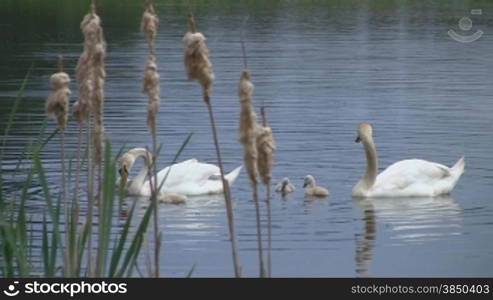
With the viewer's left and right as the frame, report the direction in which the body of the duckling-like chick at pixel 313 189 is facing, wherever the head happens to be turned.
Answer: facing to the left of the viewer

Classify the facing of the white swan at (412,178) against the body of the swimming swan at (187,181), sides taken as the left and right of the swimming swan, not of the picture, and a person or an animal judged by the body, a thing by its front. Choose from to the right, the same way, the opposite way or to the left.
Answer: the same way

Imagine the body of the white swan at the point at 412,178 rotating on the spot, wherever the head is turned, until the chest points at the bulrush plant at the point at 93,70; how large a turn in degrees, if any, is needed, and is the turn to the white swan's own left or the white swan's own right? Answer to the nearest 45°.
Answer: approximately 90° to the white swan's own left

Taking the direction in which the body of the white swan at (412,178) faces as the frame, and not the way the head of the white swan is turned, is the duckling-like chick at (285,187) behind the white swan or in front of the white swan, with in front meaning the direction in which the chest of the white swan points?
in front

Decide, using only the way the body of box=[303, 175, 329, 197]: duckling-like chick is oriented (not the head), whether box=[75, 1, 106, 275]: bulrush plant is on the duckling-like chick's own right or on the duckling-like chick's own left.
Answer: on the duckling-like chick's own left

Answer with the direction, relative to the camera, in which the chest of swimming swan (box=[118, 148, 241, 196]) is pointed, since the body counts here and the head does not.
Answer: to the viewer's left

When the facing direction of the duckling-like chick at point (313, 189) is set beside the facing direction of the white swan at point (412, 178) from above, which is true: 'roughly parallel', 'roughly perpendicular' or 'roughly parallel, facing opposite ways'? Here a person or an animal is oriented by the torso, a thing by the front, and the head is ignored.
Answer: roughly parallel

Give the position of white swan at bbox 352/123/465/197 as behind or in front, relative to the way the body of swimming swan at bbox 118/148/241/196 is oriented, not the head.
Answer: behind

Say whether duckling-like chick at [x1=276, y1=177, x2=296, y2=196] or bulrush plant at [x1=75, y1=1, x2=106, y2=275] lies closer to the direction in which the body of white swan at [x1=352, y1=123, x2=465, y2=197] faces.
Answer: the duckling-like chick

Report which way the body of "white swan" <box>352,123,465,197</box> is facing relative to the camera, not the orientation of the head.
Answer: to the viewer's left

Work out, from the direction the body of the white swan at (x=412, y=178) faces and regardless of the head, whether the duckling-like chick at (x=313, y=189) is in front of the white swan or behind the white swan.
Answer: in front

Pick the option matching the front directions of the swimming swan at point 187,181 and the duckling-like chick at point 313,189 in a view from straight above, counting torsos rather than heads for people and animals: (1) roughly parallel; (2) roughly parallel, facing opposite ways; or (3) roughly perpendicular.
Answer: roughly parallel
